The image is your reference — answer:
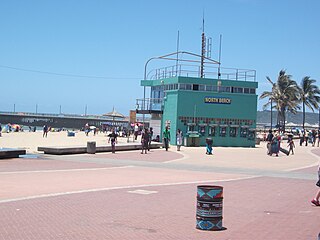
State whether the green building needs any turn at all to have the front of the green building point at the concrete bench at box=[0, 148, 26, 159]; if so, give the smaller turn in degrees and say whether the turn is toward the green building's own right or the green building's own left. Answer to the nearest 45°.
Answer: approximately 45° to the green building's own right

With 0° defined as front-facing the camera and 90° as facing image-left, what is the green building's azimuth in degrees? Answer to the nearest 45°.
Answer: approximately 0°

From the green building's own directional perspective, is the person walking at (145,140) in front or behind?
in front

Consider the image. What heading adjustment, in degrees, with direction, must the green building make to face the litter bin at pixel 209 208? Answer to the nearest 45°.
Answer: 0° — it already faces it

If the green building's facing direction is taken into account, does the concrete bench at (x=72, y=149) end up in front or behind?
in front
